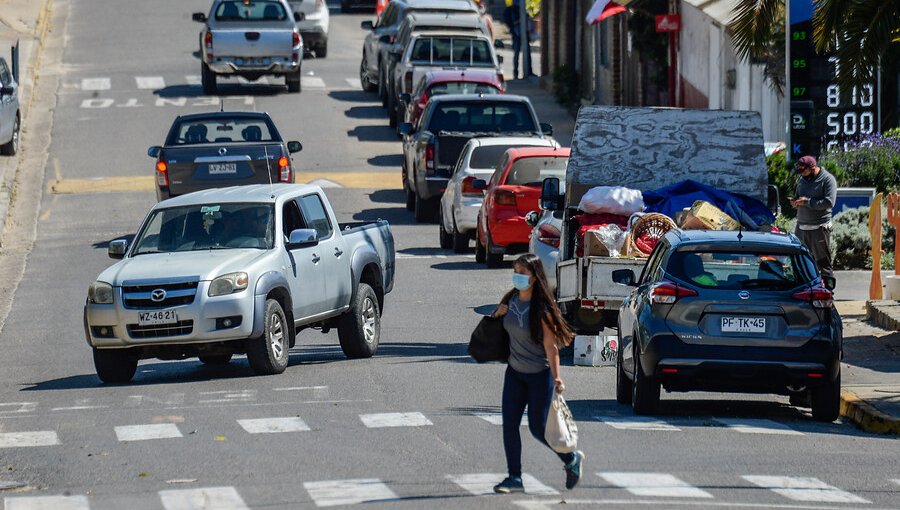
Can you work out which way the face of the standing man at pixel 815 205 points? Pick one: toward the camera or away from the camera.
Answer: toward the camera

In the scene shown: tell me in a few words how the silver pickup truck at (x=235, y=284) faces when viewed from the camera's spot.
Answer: facing the viewer and to the left of the viewer

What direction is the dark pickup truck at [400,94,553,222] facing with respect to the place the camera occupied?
facing away from the viewer

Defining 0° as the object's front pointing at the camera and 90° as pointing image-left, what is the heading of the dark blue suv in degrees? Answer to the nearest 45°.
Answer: approximately 180°

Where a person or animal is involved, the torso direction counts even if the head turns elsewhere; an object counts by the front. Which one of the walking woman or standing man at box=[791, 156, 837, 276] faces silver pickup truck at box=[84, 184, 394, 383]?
the standing man

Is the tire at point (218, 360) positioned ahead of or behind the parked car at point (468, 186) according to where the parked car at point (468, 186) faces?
behind

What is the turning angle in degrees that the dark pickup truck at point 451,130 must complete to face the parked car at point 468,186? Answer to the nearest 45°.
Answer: approximately 180°

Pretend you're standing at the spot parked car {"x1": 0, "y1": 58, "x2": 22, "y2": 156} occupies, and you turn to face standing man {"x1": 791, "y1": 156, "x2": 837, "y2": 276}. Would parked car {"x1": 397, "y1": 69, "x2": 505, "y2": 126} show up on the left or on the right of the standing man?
left

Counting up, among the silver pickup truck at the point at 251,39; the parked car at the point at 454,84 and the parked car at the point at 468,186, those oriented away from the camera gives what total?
3

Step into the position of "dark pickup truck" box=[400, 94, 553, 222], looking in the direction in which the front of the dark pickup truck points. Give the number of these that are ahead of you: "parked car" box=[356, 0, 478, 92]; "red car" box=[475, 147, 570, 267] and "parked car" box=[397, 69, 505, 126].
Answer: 2

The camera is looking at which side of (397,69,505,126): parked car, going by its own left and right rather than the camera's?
back

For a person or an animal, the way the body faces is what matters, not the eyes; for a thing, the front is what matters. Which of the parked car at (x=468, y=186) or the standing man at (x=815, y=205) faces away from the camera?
the parked car

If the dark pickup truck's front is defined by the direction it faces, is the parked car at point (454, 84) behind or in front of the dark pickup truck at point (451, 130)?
in front

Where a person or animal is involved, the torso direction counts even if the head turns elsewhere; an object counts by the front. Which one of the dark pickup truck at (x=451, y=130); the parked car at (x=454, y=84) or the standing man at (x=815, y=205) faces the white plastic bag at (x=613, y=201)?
the standing man
